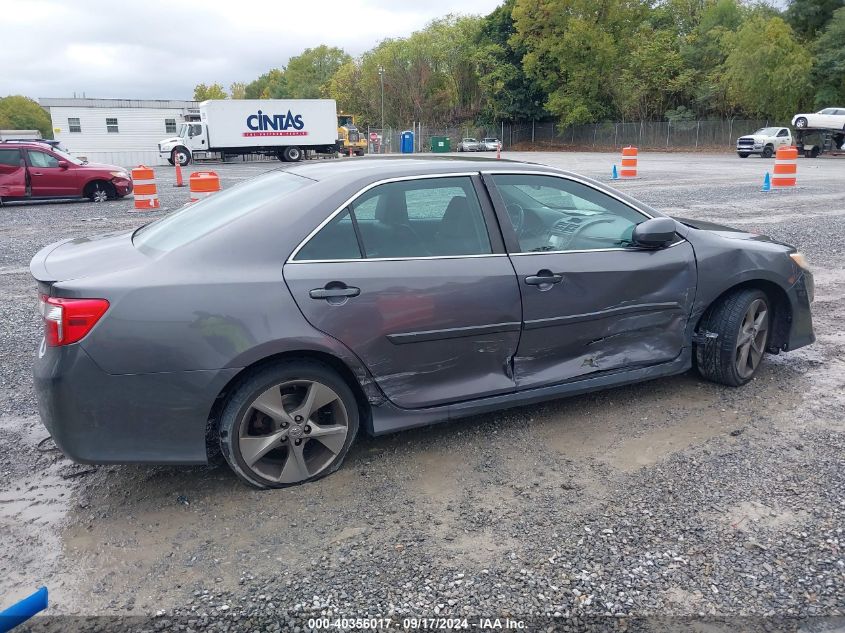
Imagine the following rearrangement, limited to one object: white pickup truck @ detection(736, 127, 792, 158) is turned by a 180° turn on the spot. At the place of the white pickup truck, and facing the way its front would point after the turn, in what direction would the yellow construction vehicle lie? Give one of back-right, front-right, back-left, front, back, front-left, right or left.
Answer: back-left

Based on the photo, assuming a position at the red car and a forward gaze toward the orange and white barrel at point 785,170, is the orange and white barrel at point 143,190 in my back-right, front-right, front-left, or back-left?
front-right

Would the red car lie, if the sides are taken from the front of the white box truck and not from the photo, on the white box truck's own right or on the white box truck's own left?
on the white box truck's own left

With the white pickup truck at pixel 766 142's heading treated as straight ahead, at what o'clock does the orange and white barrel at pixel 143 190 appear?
The orange and white barrel is roughly at 11 o'clock from the white pickup truck.

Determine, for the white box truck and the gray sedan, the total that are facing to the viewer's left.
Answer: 1

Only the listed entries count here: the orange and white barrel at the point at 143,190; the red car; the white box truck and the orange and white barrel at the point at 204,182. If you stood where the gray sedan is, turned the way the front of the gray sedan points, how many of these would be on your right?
0

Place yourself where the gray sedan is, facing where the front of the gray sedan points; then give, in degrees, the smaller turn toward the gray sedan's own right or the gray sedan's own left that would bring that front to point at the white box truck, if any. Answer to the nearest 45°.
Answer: approximately 45° to the gray sedan's own left

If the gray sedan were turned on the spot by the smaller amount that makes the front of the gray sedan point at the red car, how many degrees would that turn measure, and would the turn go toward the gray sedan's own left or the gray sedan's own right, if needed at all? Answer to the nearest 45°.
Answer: approximately 90° to the gray sedan's own left

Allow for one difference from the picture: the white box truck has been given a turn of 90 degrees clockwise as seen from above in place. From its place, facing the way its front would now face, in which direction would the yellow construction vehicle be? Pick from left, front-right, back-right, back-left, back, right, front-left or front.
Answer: front-right

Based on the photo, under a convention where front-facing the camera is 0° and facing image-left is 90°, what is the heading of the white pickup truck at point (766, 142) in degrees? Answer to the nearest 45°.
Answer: approximately 45°

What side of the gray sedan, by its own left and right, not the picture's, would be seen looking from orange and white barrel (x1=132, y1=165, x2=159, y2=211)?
left

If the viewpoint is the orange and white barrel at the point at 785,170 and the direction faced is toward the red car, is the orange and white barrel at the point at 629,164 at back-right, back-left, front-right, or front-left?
front-right

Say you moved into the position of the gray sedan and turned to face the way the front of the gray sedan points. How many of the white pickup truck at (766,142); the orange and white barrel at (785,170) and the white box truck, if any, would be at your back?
0

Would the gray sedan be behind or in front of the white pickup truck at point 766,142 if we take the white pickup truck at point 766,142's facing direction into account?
in front

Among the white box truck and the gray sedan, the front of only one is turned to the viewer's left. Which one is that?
the white box truck

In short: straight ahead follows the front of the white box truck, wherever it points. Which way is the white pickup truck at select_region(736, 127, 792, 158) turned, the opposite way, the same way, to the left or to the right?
the same way

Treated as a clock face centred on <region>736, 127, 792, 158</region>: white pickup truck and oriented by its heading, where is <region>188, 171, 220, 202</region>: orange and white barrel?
The orange and white barrel is roughly at 11 o'clock from the white pickup truck.

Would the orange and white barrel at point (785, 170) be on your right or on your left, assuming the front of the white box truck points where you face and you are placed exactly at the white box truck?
on your left

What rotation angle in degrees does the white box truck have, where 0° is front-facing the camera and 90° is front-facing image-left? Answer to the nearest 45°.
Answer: approximately 90°

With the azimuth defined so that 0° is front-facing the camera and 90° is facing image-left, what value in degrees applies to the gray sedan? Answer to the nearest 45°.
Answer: approximately 225°

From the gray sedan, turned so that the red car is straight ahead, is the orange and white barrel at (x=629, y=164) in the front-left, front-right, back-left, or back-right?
front-right

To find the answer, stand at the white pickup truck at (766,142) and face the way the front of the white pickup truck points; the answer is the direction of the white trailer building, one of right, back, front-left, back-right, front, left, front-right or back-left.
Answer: front-right
